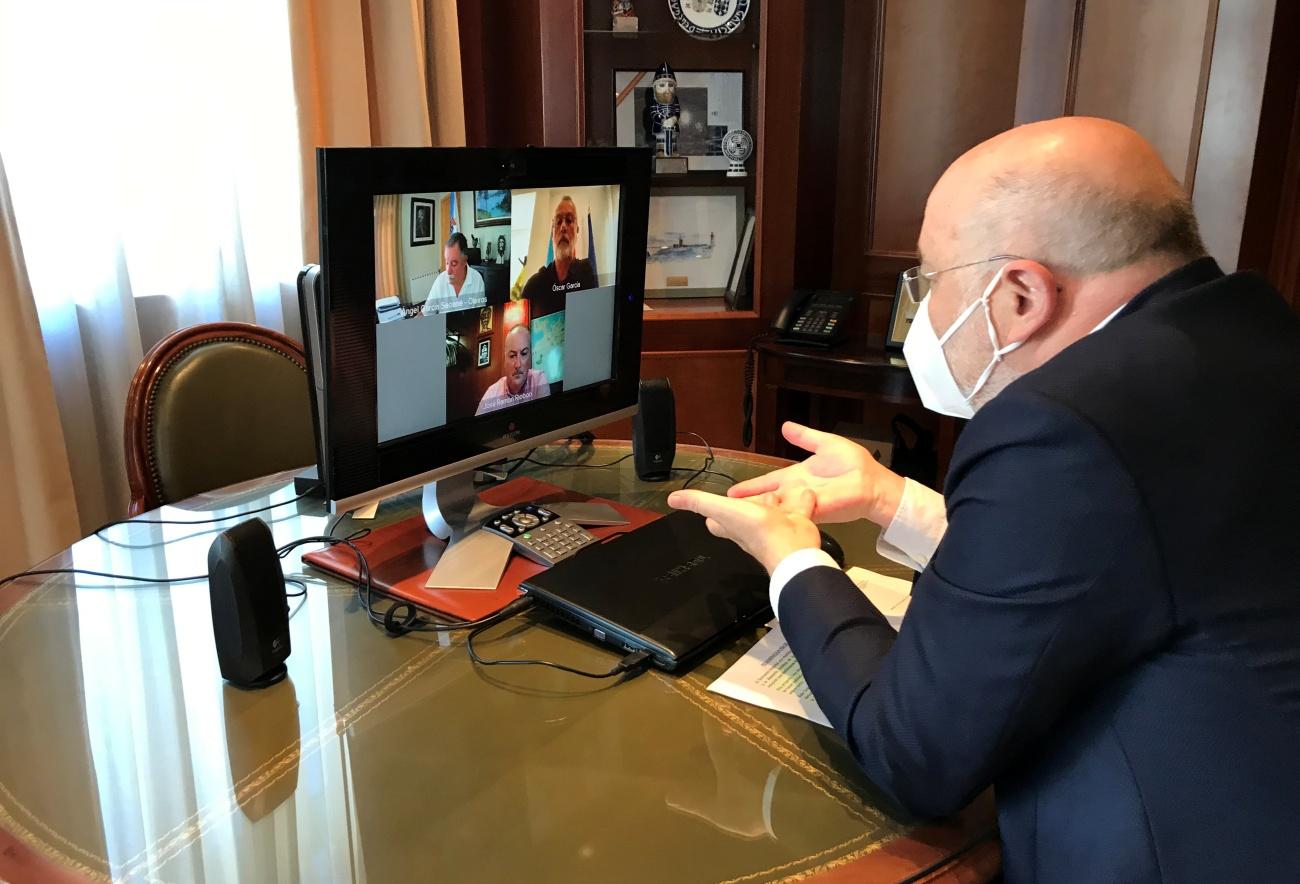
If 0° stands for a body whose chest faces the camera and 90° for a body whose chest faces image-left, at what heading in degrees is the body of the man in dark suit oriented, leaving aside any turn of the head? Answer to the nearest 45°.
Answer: approximately 135°

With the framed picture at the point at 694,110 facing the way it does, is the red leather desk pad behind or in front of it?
in front

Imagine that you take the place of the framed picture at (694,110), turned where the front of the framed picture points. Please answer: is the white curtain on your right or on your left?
on your right

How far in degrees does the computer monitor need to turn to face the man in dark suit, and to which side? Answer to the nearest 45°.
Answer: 0° — it already faces them

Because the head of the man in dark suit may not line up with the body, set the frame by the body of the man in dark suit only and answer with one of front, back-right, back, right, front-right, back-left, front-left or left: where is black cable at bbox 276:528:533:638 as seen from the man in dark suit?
front-left

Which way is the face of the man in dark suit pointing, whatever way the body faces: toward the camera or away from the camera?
away from the camera

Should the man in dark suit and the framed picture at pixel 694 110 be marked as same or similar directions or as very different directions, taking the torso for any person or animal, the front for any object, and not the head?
very different directions

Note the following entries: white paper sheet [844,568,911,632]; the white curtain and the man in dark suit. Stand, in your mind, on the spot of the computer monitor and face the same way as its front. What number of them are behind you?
1

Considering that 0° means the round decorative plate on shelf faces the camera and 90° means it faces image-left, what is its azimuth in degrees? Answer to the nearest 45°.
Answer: approximately 0°

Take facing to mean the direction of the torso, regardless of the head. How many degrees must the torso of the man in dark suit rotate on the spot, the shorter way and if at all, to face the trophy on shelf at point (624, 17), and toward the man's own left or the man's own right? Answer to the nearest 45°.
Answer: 0° — they already face it
